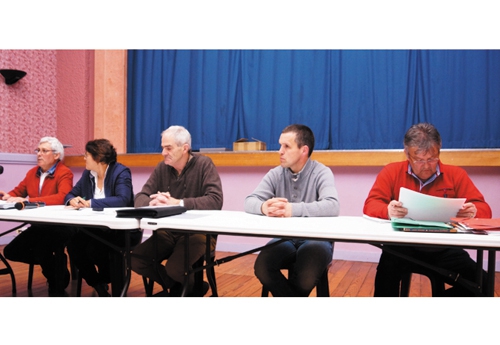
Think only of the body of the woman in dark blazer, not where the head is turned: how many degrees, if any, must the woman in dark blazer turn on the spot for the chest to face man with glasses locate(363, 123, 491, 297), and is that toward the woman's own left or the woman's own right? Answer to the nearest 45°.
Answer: approximately 90° to the woman's own left

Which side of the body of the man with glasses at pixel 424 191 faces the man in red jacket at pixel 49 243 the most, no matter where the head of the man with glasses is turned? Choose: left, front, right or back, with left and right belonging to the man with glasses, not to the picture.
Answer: right

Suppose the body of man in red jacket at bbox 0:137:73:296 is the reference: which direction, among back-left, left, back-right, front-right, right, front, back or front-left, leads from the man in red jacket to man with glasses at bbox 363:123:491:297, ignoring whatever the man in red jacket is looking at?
left

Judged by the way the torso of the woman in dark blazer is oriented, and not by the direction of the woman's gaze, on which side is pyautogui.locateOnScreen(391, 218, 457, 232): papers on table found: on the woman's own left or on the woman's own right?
on the woman's own left

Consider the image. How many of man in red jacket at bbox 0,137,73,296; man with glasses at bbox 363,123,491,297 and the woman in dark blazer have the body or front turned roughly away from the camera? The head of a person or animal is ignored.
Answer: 0

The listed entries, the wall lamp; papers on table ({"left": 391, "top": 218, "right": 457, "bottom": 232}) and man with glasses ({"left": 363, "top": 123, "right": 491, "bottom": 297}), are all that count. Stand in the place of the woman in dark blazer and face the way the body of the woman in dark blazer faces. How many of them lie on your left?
2

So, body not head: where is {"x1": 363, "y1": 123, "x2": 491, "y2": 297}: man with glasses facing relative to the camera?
toward the camera

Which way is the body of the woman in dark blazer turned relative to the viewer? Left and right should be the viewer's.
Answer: facing the viewer and to the left of the viewer
